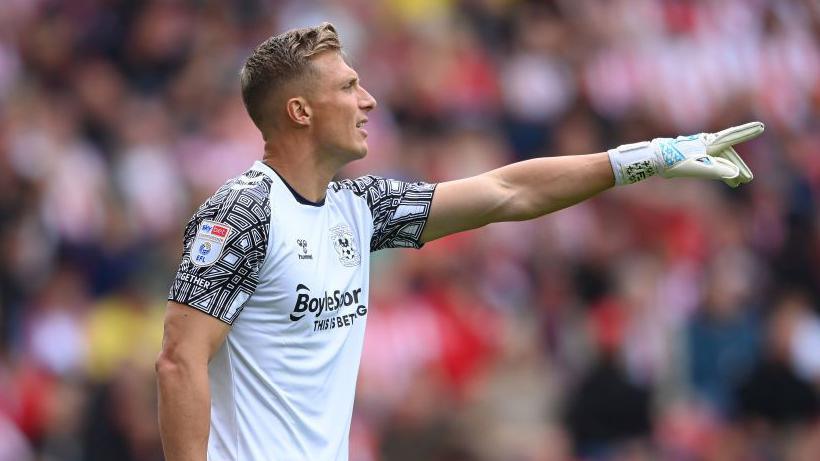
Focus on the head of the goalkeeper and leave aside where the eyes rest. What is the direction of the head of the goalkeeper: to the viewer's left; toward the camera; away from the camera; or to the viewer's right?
to the viewer's right

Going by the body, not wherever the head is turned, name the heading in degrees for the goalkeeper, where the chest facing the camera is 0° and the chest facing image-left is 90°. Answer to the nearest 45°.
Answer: approximately 315°
